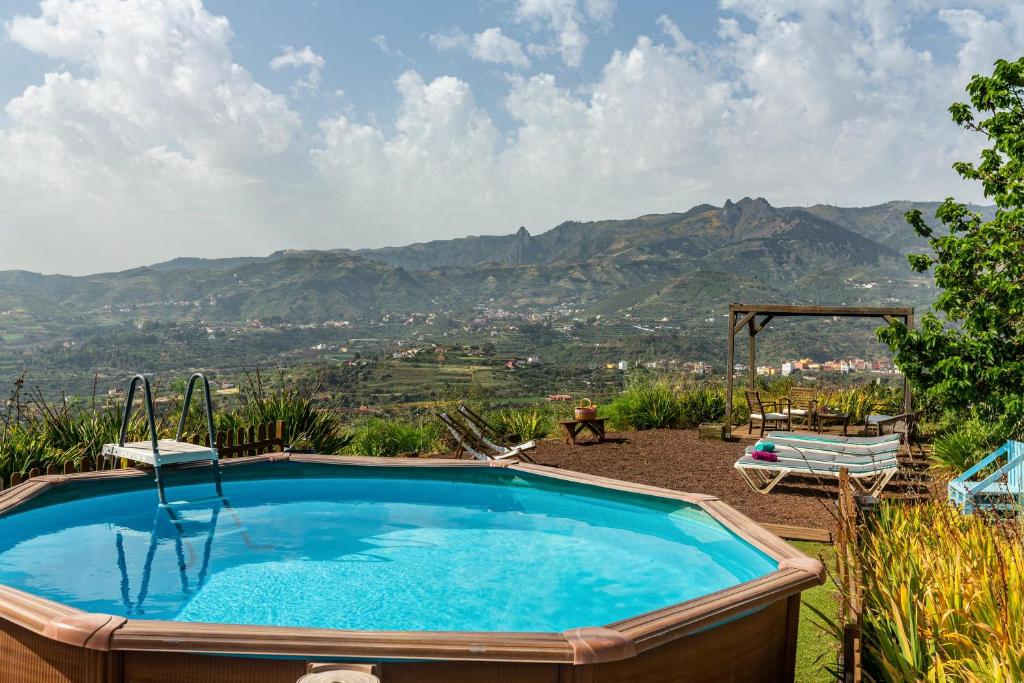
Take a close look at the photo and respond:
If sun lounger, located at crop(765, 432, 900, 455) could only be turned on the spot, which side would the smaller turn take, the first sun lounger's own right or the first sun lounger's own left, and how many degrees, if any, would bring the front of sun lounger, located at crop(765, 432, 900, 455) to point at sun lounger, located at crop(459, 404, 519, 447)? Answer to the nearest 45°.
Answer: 0° — it already faces it

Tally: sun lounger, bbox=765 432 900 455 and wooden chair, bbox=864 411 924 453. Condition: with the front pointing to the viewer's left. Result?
2

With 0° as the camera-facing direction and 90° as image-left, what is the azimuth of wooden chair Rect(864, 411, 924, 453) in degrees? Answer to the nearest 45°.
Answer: approximately 90°

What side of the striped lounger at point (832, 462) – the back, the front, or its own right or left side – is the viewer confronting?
left

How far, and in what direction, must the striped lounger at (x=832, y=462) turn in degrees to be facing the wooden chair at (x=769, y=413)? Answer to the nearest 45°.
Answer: approximately 90° to its right

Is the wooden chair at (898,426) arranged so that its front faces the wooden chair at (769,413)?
yes

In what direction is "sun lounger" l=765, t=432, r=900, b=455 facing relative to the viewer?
to the viewer's left

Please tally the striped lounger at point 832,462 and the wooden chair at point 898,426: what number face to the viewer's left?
2

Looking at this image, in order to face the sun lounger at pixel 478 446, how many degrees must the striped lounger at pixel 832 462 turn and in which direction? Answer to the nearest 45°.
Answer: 0° — it already faces it

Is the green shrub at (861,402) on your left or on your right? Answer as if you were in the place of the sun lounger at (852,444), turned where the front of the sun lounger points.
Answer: on your right

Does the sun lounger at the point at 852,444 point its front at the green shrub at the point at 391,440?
yes
